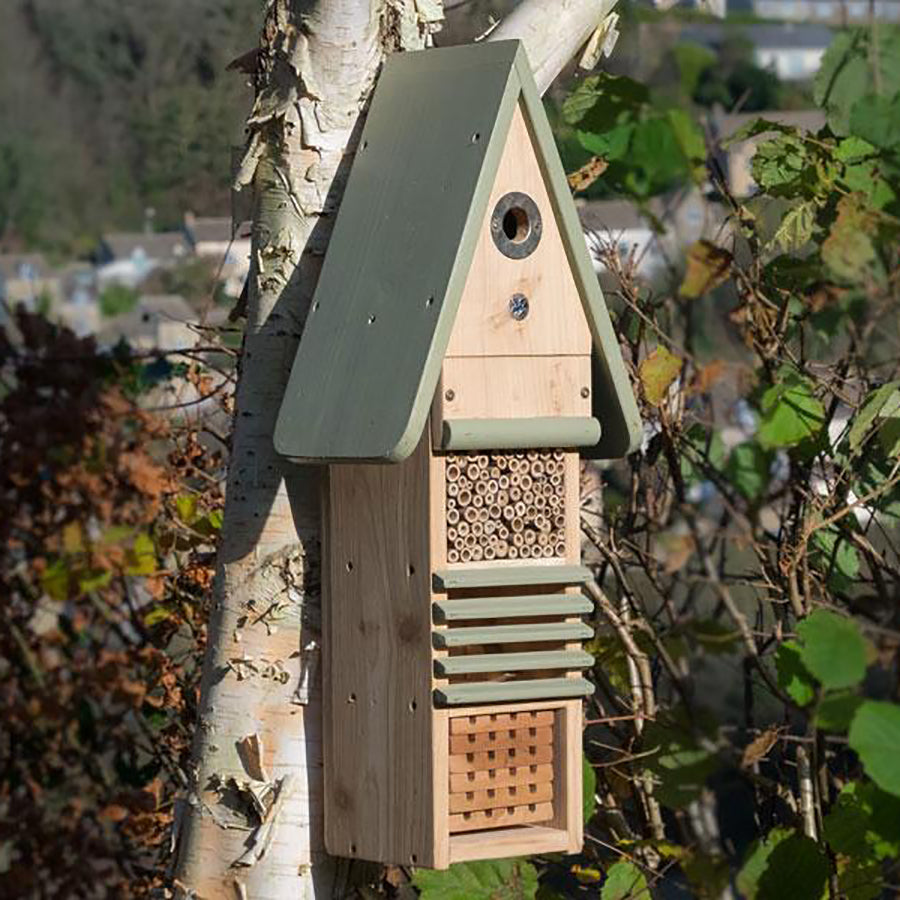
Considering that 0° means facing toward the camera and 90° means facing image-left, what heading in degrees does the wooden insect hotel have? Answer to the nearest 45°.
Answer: approximately 315°
